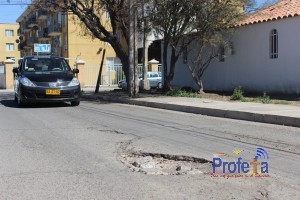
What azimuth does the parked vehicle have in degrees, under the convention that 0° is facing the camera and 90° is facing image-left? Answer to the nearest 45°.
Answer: approximately 0°

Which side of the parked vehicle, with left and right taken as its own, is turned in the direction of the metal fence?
back

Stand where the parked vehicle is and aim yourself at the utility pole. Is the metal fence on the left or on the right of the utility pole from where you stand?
left

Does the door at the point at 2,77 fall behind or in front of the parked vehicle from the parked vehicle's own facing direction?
behind

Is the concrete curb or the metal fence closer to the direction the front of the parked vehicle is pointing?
the concrete curb

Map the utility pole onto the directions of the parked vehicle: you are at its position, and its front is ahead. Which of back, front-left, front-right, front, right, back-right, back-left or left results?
back-left

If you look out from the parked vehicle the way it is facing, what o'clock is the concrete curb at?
The concrete curb is roughly at 10 o'clock from the parked vehicle.
